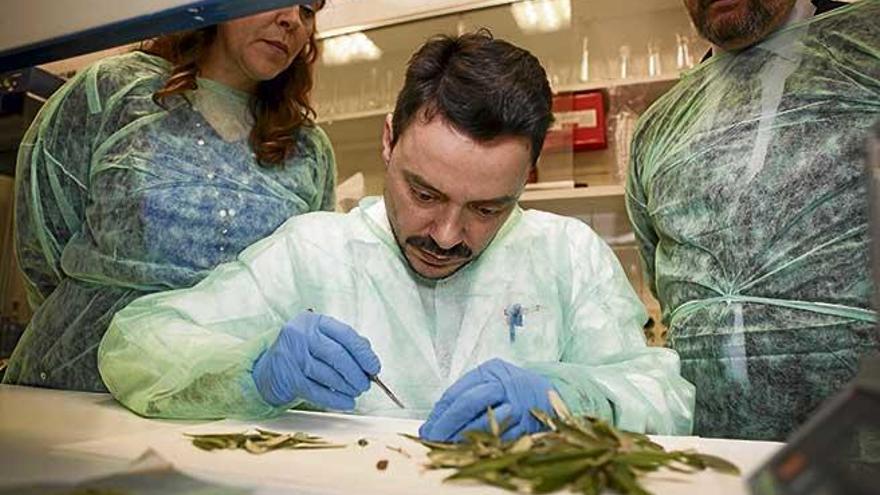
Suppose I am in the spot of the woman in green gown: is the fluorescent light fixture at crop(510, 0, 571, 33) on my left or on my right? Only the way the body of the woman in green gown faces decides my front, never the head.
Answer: on my left

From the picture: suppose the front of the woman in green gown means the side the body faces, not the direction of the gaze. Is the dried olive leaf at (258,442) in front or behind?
in front

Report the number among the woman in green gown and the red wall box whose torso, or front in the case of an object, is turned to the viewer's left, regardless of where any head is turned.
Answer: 0

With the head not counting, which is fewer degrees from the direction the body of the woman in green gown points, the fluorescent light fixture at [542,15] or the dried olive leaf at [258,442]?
the dried olive leaf

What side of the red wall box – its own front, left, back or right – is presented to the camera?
front

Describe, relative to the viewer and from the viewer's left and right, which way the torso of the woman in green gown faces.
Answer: facing the viewer and to the right of the viewer

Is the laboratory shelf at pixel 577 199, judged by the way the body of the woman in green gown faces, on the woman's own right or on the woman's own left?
on the woman's own left

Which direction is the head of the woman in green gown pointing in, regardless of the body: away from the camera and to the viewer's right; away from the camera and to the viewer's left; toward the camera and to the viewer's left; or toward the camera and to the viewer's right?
toward the camera and to the viewer's right

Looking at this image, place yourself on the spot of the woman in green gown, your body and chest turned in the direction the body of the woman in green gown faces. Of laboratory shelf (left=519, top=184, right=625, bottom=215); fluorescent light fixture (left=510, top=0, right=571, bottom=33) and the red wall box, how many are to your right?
0

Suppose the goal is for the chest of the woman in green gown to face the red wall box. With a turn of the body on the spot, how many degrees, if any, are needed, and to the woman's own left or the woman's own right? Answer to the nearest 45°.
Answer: approximately 90° to the woman's own left
